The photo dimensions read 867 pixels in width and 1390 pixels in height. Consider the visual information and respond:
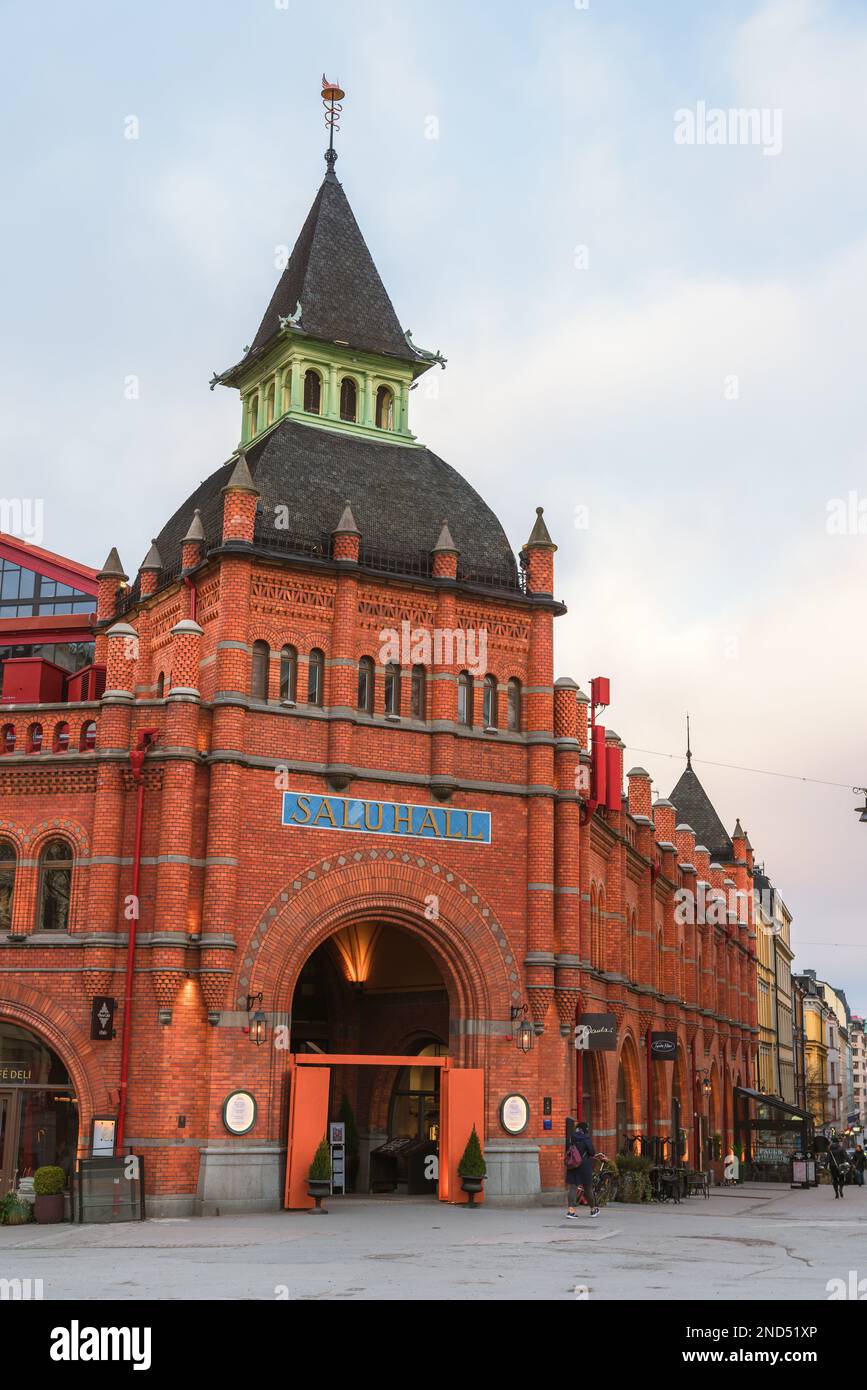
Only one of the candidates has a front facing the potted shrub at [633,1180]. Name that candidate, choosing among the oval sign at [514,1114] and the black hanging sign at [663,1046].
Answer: the black hanging sign

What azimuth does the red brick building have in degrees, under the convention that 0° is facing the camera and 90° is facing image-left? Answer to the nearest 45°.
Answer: approximately 0°

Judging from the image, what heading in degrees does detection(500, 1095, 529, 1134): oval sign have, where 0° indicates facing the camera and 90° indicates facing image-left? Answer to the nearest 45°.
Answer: approximately 0°
